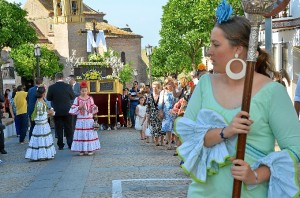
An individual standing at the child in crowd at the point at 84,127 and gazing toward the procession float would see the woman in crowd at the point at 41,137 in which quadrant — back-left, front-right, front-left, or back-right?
back-left

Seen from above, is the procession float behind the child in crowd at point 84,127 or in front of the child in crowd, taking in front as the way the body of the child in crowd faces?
behind

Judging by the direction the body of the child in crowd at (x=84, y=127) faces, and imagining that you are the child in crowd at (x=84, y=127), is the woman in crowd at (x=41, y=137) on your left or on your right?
on your right

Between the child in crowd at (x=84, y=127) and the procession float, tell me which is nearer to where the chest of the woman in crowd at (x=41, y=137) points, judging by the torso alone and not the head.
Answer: the child in crowd

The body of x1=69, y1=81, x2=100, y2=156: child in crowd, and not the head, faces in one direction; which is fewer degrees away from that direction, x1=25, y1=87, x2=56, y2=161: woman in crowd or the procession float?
the woman in crowd

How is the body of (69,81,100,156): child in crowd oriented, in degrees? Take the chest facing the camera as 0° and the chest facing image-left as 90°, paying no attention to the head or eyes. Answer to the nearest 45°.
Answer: approximately 0°
